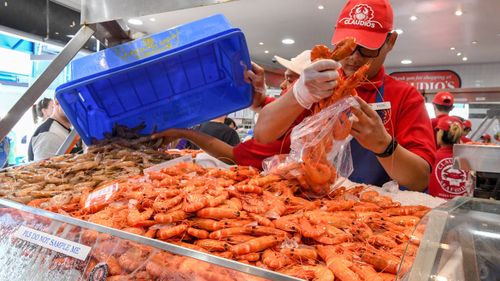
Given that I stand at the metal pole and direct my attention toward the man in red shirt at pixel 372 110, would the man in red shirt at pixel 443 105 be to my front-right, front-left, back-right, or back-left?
front-left

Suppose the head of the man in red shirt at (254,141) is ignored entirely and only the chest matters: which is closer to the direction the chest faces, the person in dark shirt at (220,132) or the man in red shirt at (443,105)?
the person in dark shirt

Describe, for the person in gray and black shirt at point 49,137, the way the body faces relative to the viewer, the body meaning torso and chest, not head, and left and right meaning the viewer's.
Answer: facing to the right of the viewer

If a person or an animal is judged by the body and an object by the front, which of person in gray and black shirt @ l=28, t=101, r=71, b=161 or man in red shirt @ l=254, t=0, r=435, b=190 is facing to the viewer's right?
the person in gray and black shirt

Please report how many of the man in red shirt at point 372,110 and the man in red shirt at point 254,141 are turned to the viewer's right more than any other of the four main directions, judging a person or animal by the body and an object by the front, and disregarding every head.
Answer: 0

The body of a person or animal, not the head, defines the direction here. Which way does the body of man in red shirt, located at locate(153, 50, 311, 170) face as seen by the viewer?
to the viewer's left

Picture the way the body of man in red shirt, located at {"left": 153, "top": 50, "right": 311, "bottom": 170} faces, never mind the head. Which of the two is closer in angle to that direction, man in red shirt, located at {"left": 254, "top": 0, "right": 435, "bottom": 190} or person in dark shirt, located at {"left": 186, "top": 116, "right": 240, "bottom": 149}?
the person in dark shirt

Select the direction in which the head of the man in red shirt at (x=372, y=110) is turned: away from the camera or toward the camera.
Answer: toward the camera

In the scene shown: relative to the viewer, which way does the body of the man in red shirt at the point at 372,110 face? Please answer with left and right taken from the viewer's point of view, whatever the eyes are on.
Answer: facing the viewer and to the left of the viewer

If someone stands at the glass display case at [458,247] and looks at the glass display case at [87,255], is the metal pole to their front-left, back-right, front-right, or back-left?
front-right
